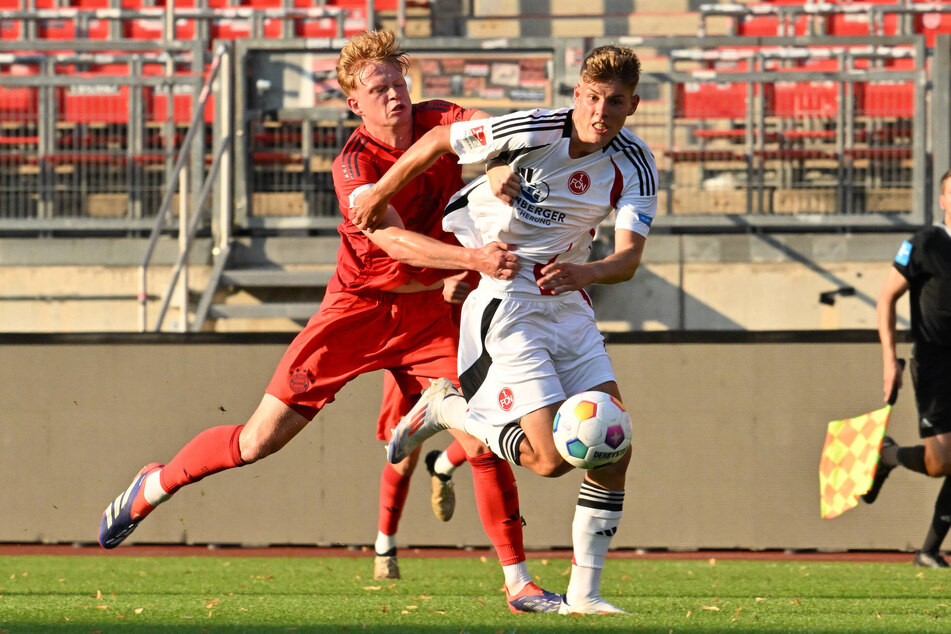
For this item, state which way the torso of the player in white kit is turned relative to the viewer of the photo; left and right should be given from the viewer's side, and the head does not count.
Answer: facing the viewer and to the right of the viewer

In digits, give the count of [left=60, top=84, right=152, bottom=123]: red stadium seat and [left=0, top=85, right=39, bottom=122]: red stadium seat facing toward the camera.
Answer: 2

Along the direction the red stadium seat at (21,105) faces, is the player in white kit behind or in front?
in front

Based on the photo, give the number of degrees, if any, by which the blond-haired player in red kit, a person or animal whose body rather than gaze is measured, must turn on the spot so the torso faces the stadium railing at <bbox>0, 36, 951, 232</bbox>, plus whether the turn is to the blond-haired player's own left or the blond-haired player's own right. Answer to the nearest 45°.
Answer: approximately 135° to the blond-haired player's own left

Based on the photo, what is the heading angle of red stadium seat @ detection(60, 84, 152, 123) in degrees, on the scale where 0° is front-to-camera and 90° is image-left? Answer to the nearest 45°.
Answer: approximately 0°

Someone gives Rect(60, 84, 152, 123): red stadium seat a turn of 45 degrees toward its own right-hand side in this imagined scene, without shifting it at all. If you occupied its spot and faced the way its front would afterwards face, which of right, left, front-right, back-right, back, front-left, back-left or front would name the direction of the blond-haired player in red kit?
front-left

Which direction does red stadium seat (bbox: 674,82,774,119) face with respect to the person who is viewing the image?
facing the viewer

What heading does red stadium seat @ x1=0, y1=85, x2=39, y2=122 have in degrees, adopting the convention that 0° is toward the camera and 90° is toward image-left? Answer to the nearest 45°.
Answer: approximately 0°

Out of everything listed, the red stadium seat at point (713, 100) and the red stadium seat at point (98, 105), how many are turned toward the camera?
2

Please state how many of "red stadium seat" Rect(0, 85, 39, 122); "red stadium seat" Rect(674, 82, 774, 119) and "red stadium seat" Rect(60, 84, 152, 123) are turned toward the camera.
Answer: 3

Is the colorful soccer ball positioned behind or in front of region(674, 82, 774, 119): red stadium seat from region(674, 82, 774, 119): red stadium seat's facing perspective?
in front
